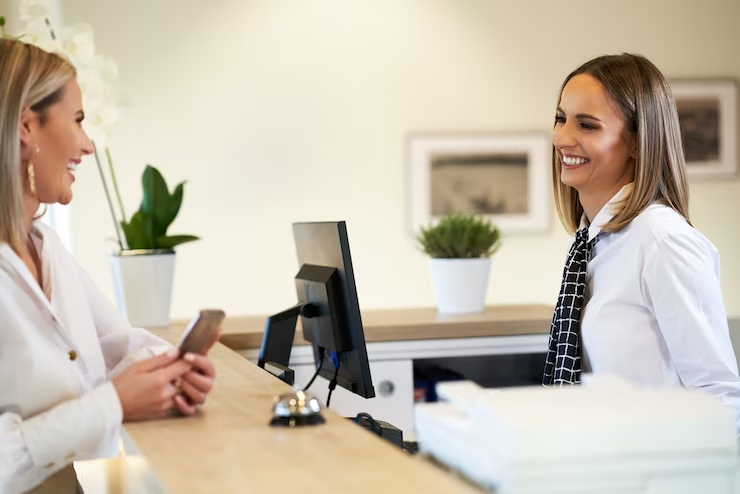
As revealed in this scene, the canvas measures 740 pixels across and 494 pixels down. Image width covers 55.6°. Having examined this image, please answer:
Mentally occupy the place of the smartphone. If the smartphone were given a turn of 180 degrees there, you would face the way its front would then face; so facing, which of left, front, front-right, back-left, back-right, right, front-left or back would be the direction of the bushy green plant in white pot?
left

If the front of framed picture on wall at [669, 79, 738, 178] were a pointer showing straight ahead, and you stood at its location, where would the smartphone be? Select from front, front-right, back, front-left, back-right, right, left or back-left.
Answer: front

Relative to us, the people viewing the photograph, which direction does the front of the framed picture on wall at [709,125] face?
facing the viewer

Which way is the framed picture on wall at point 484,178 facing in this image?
toward the camera

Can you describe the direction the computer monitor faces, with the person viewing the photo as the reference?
facing away from the viewer and to the right of the viewer

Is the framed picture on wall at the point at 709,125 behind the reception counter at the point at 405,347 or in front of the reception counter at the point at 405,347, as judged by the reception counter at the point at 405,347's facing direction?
behind

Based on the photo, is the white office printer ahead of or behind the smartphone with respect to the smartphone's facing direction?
behind

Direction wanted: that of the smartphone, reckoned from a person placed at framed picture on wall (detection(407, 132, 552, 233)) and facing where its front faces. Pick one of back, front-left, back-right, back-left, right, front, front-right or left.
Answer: front

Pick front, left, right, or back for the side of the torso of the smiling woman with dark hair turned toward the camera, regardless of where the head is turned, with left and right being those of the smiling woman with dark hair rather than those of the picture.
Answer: left

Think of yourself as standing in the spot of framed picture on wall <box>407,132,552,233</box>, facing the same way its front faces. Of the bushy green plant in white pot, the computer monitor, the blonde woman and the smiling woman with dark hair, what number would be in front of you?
4

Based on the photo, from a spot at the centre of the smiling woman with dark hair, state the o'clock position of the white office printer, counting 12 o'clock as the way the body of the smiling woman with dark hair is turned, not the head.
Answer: The white office printer is roughly at 9 o'clock from the smiling woman with dark hair.

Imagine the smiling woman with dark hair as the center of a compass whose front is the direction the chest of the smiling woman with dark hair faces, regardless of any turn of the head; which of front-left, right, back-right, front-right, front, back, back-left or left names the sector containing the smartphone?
front-left

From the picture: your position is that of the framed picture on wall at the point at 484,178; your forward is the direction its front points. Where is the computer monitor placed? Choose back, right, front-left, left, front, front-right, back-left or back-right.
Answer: front

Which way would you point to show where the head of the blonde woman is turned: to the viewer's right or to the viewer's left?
to the viewer's right
